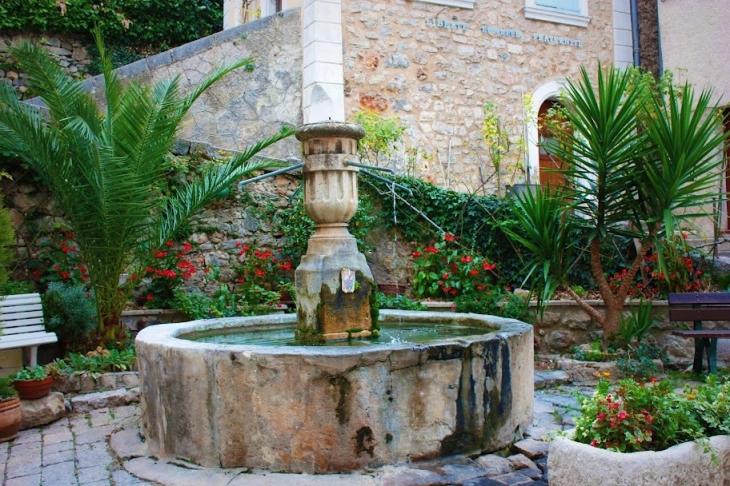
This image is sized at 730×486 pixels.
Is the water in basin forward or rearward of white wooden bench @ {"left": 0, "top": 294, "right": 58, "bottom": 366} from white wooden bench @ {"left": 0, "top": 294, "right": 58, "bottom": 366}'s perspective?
forward

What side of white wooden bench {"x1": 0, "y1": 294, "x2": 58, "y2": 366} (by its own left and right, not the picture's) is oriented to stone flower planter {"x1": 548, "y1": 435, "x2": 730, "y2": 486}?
front

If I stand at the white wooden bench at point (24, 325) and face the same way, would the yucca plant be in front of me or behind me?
in front

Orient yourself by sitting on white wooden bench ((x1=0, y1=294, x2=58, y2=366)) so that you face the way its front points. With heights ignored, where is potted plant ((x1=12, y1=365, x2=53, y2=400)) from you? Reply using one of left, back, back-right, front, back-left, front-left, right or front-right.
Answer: front-right

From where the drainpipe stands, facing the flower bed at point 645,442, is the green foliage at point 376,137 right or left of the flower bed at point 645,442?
right

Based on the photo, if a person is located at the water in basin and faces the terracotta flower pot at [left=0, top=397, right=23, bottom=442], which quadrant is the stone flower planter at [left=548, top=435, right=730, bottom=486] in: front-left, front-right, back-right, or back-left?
back-left

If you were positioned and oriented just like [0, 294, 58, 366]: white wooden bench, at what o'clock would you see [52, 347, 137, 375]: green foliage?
The green foliage is roughly at 11 o'clock from the white wooden bench.

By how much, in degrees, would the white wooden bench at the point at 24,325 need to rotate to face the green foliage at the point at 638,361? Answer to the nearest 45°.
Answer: approximately 45° to its left

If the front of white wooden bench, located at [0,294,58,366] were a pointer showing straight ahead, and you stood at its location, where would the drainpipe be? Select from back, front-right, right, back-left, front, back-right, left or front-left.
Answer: front-left
